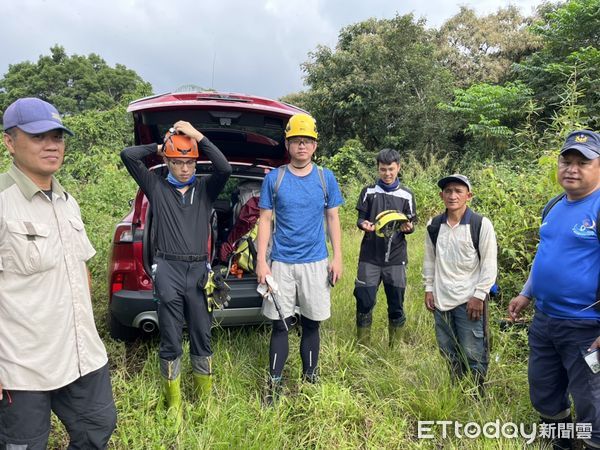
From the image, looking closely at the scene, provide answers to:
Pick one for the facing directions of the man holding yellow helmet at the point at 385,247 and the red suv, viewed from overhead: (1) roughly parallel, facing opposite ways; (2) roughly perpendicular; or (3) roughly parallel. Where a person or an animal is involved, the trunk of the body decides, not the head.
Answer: roughly parallel, facing opposite ways

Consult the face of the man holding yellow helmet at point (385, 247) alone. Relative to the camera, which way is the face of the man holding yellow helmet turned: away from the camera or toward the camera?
toward the camera

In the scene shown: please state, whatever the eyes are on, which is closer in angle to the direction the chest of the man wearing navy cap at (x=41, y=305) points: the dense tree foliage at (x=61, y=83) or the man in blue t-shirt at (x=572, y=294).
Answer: the man in blue t-shirt

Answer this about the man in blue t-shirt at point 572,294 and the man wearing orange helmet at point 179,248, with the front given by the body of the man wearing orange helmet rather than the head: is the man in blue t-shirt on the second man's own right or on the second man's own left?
on the second man's own left

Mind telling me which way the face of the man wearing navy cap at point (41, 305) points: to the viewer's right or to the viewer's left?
to the viewer's right

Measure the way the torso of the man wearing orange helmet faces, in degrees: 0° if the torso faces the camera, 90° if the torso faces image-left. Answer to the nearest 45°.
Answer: approximately 0°

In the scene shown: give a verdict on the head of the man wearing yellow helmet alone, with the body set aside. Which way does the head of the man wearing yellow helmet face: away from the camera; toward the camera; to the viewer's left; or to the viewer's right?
toward the camera

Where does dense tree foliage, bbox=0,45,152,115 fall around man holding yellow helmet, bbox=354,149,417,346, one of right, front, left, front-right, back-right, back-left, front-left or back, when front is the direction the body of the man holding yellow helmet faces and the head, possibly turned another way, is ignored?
back-right

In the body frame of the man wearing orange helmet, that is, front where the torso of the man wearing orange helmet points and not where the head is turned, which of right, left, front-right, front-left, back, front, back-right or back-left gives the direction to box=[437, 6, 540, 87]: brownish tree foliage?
back-left

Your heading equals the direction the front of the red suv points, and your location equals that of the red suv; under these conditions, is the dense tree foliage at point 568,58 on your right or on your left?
on your right

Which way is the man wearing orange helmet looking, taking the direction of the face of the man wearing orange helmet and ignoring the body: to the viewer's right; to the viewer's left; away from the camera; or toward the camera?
toward the camera

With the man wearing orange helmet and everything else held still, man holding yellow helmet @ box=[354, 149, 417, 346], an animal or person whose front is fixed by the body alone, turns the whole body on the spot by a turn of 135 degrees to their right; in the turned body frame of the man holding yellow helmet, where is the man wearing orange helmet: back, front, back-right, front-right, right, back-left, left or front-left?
left

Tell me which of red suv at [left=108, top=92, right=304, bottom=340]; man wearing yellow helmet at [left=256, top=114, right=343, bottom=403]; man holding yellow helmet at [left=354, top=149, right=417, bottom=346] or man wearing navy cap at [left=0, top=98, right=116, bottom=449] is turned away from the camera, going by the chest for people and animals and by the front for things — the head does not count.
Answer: the red suv

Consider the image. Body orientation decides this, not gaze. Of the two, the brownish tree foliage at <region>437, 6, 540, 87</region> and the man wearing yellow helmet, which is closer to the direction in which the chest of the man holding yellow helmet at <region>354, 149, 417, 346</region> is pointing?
the man wearing yellow helmet

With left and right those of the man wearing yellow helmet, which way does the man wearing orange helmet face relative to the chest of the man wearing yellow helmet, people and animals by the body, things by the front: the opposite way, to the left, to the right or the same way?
the same way

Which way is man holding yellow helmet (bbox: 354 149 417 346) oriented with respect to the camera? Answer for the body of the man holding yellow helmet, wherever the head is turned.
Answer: toward the camera

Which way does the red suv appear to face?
away from the camera
